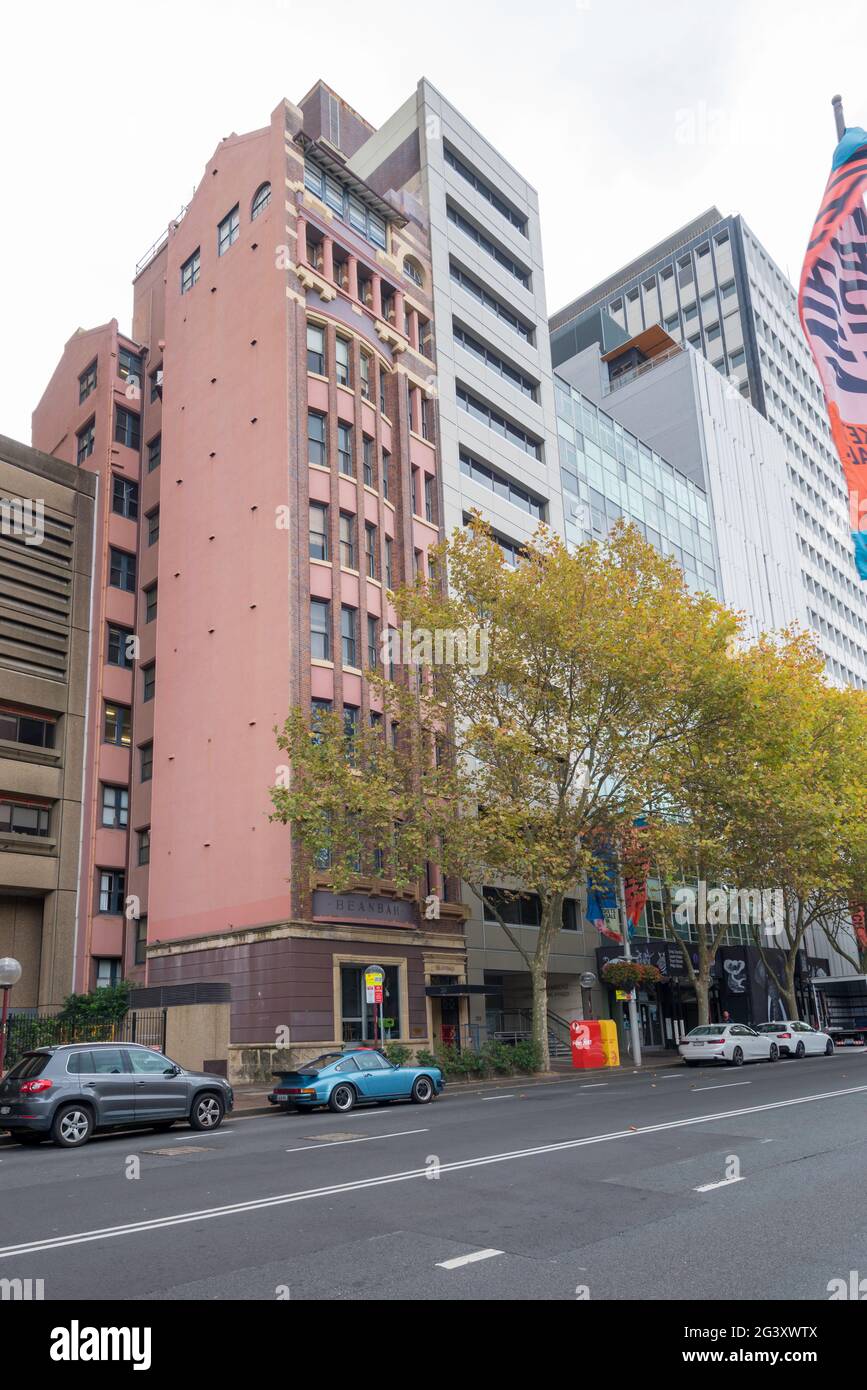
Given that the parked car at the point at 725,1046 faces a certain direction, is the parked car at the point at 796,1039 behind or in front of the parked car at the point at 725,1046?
in front

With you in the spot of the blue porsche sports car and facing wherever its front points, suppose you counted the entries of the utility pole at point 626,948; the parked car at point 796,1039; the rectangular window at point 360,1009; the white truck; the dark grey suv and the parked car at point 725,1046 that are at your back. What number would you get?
1

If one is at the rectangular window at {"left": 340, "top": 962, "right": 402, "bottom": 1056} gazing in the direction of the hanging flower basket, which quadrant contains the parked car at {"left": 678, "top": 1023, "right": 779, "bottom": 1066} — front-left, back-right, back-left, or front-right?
front-right

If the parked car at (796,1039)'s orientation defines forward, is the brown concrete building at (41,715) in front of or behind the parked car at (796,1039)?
behind

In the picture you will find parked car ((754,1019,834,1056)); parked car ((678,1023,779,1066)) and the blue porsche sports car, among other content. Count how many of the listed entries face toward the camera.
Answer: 0

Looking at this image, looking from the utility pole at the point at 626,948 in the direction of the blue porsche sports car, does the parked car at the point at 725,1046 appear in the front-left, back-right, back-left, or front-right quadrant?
back-left

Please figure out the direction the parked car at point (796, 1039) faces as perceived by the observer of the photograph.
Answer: facing away from the viewer and to the right of the viewer

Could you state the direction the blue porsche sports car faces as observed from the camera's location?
facing away from the viewer and to the right of the viewer

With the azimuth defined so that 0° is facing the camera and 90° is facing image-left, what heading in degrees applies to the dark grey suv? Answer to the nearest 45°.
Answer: approximately 225°

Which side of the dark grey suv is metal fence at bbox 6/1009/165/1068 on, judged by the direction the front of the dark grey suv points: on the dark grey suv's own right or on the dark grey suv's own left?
on the dark grey suv's own left

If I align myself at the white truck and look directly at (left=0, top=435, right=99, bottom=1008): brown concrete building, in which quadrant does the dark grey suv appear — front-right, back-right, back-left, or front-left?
front-left

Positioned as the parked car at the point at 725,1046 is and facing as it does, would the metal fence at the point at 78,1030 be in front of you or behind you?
behind

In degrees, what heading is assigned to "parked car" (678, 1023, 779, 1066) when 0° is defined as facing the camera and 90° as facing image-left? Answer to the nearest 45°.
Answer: approximately 225°

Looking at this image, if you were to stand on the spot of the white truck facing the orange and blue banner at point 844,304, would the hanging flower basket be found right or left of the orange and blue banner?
right

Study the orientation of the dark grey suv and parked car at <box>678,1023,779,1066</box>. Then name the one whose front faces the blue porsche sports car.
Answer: the dark grey suv
